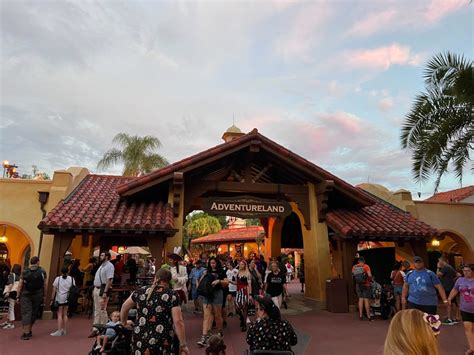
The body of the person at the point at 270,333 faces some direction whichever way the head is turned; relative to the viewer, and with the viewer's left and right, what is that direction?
facing away from the viewer and to the left of the viewer

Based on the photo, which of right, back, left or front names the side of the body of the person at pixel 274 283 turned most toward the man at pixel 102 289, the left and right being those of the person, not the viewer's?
right

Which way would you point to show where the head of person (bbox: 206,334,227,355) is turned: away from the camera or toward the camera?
away from the camera

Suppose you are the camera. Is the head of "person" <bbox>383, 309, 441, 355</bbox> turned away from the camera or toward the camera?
away from the camera

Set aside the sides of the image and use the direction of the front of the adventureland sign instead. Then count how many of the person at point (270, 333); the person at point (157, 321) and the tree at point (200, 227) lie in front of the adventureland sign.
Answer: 2

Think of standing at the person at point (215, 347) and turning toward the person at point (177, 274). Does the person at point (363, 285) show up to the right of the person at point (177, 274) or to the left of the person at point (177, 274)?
right

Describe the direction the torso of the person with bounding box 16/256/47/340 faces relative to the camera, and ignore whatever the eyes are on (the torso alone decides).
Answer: away from the camera
